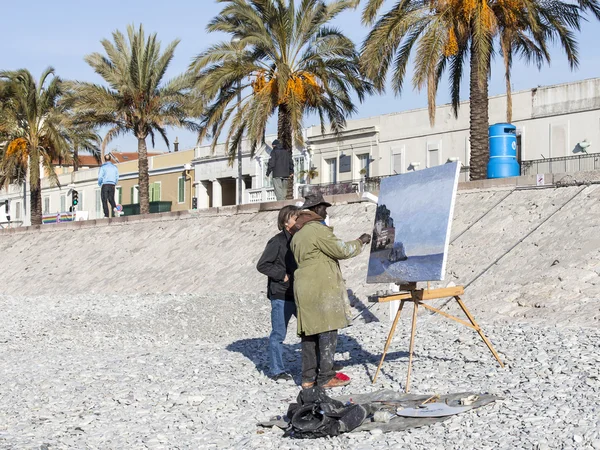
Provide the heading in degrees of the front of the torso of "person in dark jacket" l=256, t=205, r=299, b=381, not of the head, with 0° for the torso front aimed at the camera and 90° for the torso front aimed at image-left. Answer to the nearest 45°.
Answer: approximately 270°

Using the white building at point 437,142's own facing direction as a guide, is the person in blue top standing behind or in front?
in front

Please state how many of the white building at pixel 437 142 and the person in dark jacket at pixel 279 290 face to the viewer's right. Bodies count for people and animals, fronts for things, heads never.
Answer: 1

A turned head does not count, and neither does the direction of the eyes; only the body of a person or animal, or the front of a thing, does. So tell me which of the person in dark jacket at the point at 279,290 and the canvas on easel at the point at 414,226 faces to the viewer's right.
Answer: the person in dark jacket

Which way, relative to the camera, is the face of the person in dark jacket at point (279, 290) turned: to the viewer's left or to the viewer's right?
to the viewer's right

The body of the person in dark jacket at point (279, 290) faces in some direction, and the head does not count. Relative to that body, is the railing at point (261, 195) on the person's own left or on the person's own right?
on the person's own left

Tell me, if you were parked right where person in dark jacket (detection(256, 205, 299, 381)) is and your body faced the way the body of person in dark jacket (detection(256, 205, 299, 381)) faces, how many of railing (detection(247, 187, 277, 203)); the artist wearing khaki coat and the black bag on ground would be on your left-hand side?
1

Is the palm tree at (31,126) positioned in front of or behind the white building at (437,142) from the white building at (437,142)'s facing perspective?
in front

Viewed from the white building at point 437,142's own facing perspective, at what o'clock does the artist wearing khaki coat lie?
The artist wearing khaki coat is roughly at 11 o'clock from the white building.

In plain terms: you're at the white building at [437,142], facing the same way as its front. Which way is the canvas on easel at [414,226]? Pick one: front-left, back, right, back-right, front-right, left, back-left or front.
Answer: front-left

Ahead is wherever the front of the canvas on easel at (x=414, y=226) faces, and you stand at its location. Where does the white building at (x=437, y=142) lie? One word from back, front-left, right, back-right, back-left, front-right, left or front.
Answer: back-right

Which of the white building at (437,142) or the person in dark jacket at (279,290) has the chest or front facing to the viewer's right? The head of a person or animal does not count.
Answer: the person in dark jacket

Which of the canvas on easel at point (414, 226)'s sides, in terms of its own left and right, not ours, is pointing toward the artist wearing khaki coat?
front

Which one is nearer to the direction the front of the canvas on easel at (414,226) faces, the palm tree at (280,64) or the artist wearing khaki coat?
the artist wearing khaki coat

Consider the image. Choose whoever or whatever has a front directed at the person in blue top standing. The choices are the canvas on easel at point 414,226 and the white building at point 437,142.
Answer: the white building
